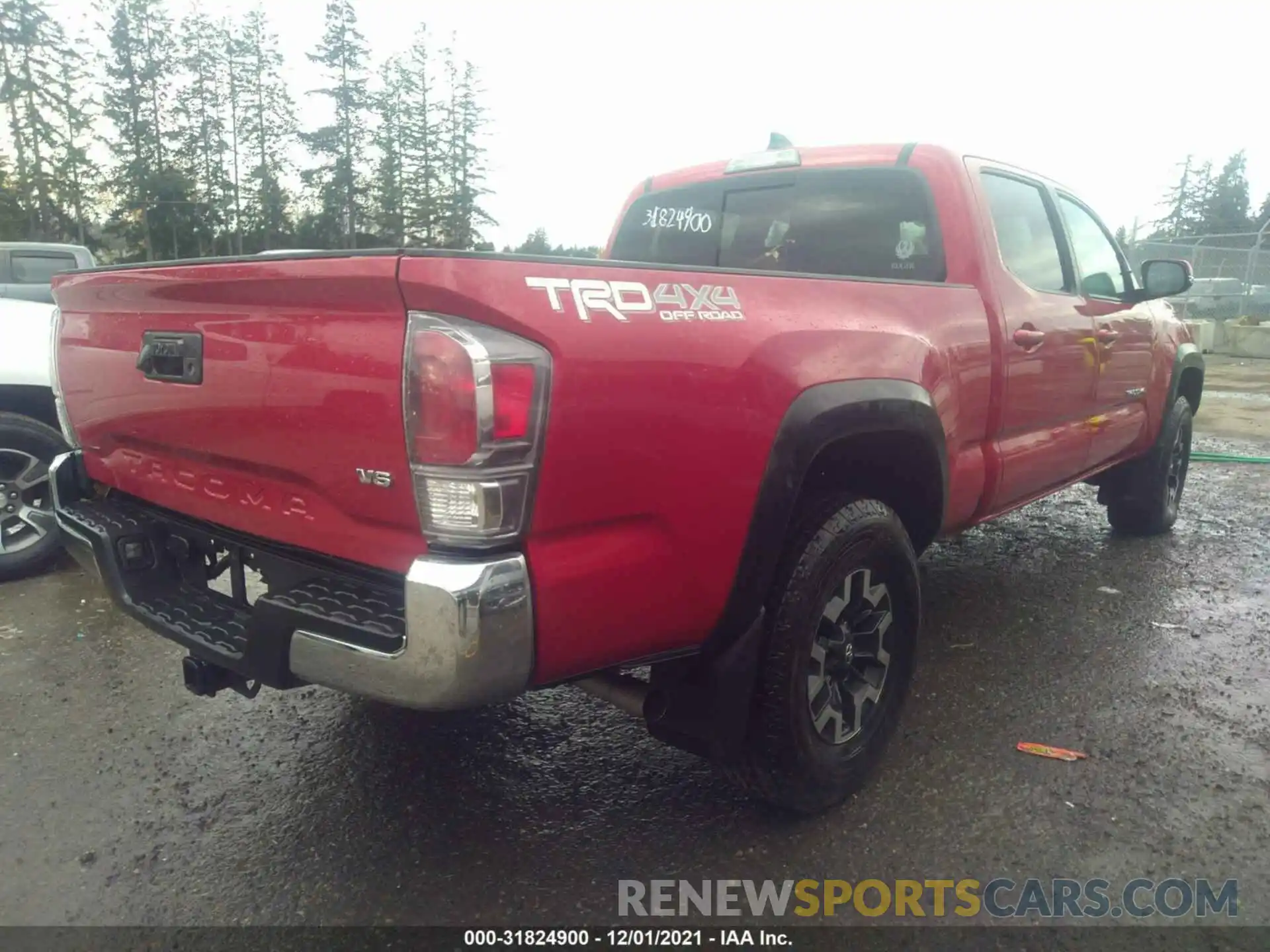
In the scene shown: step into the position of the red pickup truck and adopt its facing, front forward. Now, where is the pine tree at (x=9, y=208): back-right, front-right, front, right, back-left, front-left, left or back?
left

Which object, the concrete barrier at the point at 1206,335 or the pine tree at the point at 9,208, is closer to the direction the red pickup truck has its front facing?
the concrete barrier

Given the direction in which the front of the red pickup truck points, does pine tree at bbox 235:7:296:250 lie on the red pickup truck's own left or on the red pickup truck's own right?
on the red pickup truck's own left

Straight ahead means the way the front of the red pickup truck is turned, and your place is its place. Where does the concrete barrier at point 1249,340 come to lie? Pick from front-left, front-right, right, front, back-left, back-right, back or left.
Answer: front

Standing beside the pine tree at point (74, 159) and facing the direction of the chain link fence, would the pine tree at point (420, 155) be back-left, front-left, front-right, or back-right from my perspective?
front-left

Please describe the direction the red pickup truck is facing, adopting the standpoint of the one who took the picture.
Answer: facing away from the viewer and to the right of the viewer

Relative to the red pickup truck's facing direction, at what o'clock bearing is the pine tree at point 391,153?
The pine tree is roughly at 10 o'clock from the red pickup truck.

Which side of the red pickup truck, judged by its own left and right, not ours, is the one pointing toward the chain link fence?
front

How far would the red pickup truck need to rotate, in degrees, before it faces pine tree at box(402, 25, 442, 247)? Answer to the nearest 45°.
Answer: approximately 45° to its left

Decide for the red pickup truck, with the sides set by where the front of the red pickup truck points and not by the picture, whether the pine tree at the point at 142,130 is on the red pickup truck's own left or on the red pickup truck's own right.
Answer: on the red pickup truck's own left

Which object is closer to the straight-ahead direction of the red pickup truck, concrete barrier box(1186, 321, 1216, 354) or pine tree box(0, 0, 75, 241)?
the concrete barrier

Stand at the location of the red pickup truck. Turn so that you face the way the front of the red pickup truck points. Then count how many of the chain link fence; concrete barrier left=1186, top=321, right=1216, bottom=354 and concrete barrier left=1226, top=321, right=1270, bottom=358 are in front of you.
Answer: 3

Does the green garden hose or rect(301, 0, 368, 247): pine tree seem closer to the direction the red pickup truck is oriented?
the green garden hose

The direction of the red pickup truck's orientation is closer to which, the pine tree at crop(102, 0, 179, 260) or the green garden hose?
the green garden hose

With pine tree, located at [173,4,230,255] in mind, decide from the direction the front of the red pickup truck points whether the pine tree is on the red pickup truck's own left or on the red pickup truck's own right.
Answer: on the red pickup truck's own left
